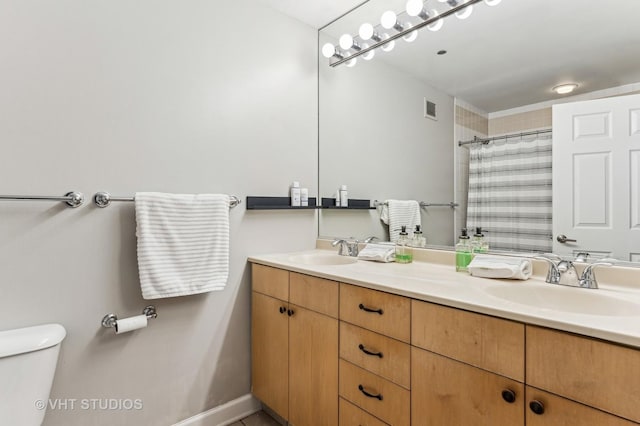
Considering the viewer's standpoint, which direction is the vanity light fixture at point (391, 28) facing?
facing the viewer and to the left of the viewer

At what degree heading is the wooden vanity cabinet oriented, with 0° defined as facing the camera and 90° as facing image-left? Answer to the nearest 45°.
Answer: approximately 45°

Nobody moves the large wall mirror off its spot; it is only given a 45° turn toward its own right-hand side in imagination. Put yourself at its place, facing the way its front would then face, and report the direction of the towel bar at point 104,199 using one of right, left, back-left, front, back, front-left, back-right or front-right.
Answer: front-left

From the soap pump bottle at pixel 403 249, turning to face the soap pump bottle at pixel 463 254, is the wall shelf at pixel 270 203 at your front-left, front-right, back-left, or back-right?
back-right

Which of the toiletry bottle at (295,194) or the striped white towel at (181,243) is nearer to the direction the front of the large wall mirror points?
the striped white towel

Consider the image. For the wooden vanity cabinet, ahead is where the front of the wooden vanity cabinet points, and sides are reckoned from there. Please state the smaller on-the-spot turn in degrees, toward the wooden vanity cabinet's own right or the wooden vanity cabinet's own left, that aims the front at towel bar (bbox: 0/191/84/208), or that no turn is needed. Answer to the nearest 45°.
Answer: approximately 45° to the wooden vanity cabinet's own right

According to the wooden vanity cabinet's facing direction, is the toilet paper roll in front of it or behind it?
in front

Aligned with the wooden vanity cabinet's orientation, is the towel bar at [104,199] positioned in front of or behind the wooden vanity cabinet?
in front

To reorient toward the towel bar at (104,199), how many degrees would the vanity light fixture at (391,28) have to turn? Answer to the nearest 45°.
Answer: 0° — it already faces it
